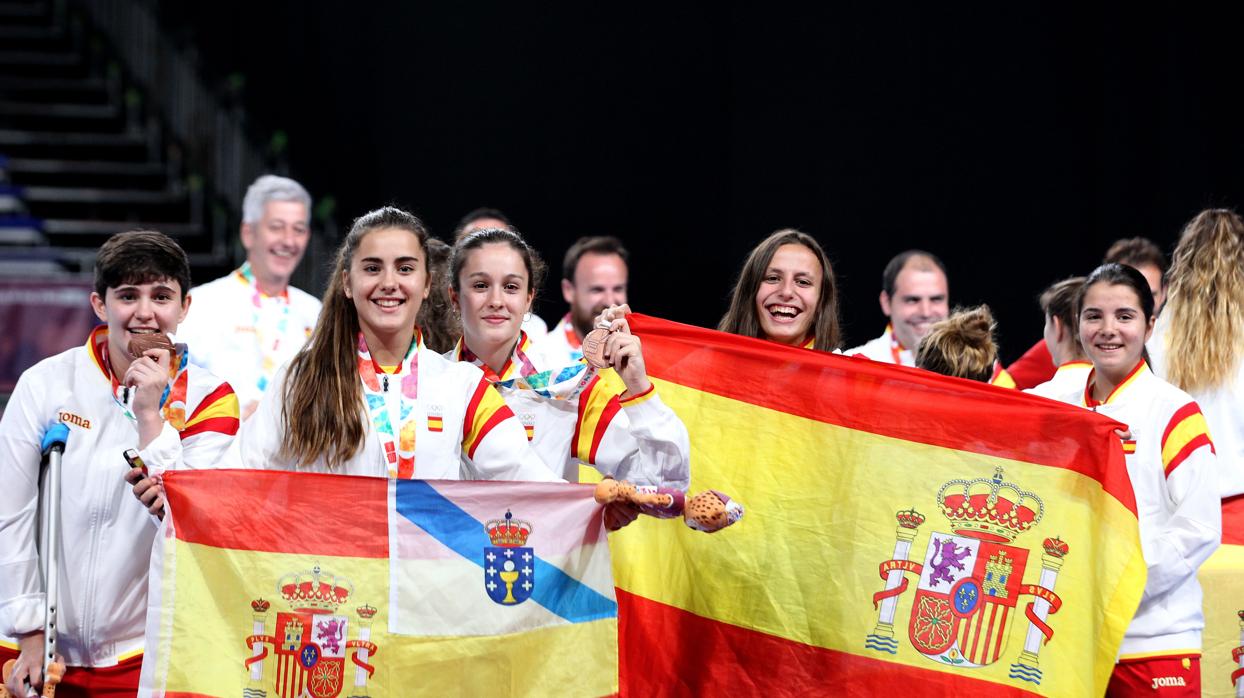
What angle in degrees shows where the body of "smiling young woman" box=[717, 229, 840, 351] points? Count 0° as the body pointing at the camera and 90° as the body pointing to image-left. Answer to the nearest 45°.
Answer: approximately 0°

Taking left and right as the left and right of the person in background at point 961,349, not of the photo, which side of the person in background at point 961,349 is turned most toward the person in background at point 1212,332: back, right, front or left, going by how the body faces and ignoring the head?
right

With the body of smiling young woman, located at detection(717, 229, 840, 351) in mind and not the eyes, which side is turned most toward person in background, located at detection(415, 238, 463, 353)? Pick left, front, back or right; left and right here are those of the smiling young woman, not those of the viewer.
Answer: right

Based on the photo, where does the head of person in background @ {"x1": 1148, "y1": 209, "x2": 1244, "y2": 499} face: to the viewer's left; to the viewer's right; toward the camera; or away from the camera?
away from the camera

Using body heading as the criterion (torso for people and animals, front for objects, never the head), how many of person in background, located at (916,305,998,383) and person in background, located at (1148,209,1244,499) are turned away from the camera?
2

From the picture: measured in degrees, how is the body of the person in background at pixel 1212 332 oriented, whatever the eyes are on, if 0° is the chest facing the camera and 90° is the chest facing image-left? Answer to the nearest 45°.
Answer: approximately 180°

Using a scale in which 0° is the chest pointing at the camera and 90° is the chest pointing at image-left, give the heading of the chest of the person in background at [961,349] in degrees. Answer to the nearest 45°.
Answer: approximately 180°
